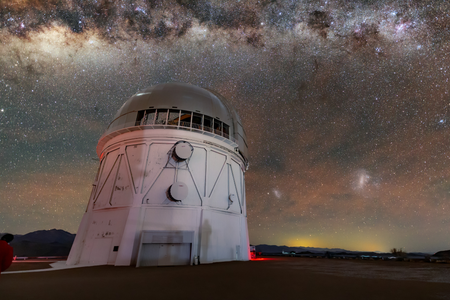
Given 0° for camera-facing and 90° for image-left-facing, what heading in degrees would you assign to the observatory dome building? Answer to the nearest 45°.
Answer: approximately 0°

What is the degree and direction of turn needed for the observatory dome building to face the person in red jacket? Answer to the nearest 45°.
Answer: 0° — it already faces them
